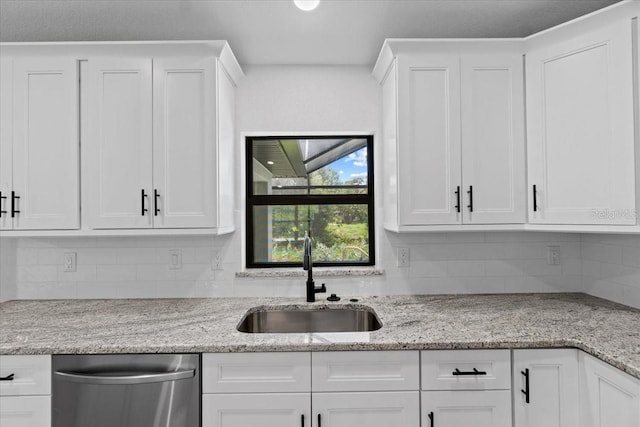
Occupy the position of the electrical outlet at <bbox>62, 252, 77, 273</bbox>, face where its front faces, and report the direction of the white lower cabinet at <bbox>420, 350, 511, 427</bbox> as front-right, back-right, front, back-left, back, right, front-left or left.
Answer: front-left

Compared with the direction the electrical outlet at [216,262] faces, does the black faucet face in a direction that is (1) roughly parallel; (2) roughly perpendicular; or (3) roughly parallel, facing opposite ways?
roughly parallel

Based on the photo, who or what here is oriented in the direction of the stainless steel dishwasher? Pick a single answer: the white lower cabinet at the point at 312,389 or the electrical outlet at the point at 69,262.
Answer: the electrical outlet

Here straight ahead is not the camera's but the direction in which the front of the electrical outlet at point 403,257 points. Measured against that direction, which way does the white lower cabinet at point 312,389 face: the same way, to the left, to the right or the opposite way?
the same way

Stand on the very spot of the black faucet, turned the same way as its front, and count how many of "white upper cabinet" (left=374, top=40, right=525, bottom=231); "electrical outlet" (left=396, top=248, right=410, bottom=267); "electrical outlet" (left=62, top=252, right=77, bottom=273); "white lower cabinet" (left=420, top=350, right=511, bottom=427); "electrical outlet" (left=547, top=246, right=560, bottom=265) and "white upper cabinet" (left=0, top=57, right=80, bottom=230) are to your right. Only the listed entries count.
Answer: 2

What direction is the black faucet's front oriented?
toward the camera

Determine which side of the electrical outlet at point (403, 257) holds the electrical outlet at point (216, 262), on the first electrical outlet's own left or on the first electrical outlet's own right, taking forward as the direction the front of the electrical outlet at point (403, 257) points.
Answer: on the first electrical outlet's own right

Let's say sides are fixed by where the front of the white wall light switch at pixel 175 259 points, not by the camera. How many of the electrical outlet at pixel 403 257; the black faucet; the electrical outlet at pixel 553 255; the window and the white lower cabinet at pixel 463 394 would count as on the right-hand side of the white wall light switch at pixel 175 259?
0

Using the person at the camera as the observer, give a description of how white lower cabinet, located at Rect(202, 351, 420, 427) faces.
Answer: facing the viewer

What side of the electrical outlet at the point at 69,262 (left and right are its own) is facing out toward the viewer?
front

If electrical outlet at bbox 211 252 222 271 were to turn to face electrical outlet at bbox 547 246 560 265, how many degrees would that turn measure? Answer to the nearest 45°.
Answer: approximately 90° to its left

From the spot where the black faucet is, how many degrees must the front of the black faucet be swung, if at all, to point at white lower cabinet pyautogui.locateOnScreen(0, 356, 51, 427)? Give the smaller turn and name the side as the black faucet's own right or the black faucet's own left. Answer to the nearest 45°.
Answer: approximately 45° to the black faucet's own right

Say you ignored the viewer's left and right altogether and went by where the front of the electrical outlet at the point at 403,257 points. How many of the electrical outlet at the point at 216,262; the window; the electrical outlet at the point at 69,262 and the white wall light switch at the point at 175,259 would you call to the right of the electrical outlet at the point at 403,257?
4

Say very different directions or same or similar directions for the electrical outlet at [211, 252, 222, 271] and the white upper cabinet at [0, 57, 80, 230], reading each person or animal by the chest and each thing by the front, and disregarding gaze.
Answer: same or similar directions

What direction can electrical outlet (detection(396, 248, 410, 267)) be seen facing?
toward the camera

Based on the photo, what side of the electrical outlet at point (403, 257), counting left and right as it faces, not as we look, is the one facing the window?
right
